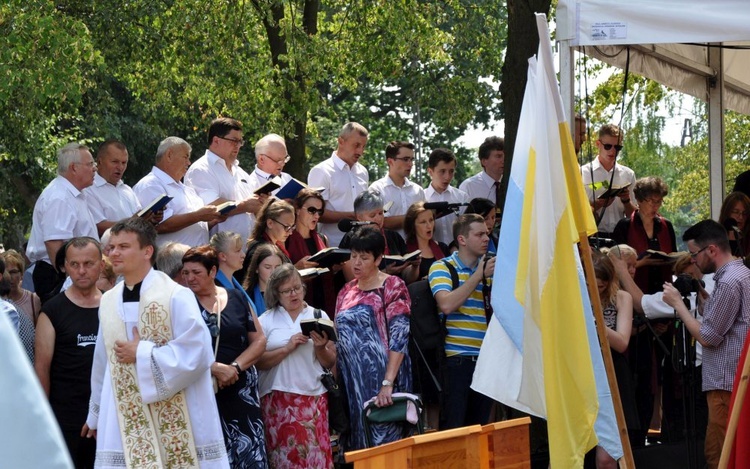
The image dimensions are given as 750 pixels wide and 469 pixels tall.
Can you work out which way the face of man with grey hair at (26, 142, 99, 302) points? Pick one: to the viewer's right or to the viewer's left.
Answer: to the viewer's right

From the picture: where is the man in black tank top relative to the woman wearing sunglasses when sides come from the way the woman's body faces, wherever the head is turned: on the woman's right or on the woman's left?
on the woman's right

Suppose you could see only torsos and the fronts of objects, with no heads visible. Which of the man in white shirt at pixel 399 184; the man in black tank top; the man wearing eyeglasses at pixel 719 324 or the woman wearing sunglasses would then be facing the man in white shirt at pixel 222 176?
the man wearing eyeglasses

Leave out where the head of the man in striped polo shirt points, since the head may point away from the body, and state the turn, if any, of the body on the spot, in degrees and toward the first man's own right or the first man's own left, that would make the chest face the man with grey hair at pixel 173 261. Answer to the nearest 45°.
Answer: approximately 90° to the first man's own right
